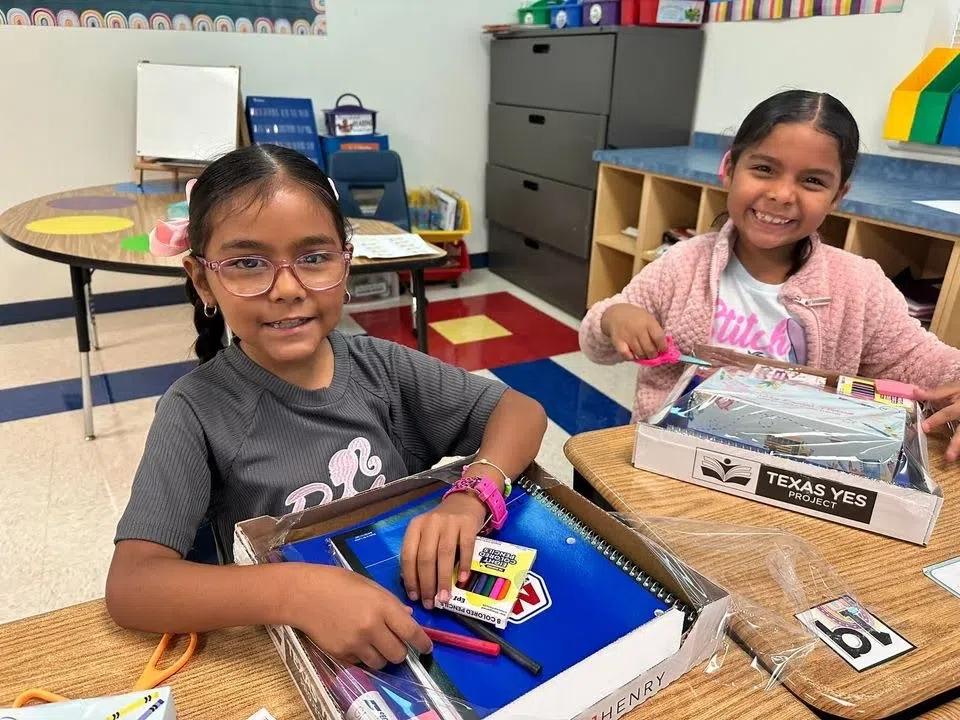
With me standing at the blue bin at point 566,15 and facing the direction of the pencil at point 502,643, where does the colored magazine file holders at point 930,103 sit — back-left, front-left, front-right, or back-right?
front-left

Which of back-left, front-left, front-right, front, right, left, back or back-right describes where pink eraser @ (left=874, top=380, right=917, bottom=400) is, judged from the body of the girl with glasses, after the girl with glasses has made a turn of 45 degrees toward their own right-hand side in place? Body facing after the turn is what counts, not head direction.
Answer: left

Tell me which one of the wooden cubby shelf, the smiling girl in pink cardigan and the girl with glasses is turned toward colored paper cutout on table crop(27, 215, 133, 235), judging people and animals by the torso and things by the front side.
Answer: the wooden cubby shelf

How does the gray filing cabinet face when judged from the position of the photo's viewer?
facing the viewer and to the left of the viewer

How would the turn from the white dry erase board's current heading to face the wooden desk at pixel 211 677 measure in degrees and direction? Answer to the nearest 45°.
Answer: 0° — it already faces it

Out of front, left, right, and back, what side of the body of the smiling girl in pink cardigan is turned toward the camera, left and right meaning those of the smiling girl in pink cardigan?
front

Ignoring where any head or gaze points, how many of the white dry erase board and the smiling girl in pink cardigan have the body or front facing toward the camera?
2

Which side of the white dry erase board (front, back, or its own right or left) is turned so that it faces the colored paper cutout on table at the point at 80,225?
front

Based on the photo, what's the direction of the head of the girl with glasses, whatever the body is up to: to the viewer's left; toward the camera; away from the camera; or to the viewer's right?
toward the camera

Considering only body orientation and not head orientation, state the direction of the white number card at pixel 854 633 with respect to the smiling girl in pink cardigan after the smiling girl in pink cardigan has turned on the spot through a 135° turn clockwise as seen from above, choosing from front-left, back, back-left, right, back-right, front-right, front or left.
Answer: back-left

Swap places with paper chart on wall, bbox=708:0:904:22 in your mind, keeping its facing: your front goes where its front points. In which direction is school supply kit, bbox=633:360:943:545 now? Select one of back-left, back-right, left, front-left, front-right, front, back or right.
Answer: front-left

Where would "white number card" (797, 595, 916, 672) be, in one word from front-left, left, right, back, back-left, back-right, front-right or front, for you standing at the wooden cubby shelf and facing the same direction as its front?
front-left

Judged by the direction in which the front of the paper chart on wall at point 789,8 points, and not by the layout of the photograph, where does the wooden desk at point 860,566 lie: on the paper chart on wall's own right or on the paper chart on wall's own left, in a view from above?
on the paper chart on wall's own left

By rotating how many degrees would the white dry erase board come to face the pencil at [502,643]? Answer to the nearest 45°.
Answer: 0° — it already faces it
